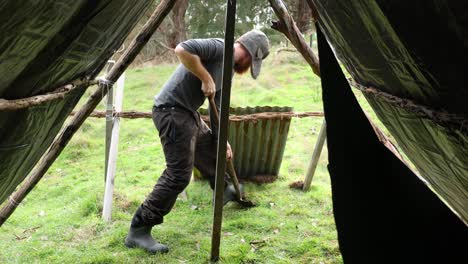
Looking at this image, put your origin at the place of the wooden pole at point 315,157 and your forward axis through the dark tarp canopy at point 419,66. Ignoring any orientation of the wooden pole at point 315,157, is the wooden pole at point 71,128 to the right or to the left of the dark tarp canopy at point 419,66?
right

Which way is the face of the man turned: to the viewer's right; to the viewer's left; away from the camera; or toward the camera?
to the viewer's right

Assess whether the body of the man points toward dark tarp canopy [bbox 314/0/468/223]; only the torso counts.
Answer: no

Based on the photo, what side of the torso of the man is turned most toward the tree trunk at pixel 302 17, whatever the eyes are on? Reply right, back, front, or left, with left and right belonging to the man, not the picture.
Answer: left

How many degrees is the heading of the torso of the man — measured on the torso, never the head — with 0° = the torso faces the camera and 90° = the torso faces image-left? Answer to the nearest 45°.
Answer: approximately 270°

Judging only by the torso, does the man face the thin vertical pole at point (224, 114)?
no

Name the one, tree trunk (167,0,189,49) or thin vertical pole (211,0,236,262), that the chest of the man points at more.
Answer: the thin vertical pole

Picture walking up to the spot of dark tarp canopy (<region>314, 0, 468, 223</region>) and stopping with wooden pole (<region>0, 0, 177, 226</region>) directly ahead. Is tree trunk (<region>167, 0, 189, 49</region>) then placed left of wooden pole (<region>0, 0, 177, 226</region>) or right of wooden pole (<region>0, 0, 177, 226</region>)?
right

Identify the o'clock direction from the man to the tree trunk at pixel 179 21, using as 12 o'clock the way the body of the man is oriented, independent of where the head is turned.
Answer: The tree trunk is roughly at 9 o'clock from the man.
